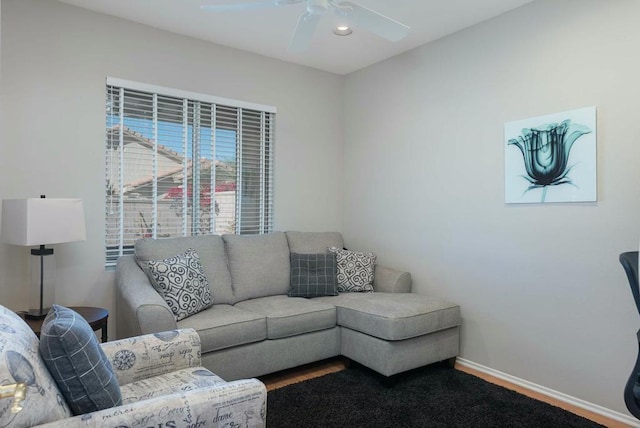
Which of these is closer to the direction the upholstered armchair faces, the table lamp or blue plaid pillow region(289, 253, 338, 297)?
the blue plaid pillow

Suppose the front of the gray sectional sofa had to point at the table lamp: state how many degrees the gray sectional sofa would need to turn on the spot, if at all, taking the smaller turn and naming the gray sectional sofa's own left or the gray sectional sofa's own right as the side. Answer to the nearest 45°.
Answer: approximately 135° to the gray sectional sofa's own right

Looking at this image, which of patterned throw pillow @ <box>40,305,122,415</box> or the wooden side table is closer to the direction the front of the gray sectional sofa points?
the patterned throw pillow

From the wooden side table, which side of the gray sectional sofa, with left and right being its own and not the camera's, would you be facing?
right

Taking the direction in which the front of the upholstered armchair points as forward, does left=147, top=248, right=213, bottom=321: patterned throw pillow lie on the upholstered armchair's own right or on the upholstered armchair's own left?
on the upholstered armchair's own left

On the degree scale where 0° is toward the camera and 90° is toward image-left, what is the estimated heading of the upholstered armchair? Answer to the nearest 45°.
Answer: approximately 270°

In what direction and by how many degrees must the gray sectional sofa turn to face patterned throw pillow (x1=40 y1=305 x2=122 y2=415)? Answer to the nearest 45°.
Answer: approximately 45° to its right

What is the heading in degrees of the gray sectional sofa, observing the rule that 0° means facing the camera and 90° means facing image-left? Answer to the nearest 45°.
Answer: approximately 315°
